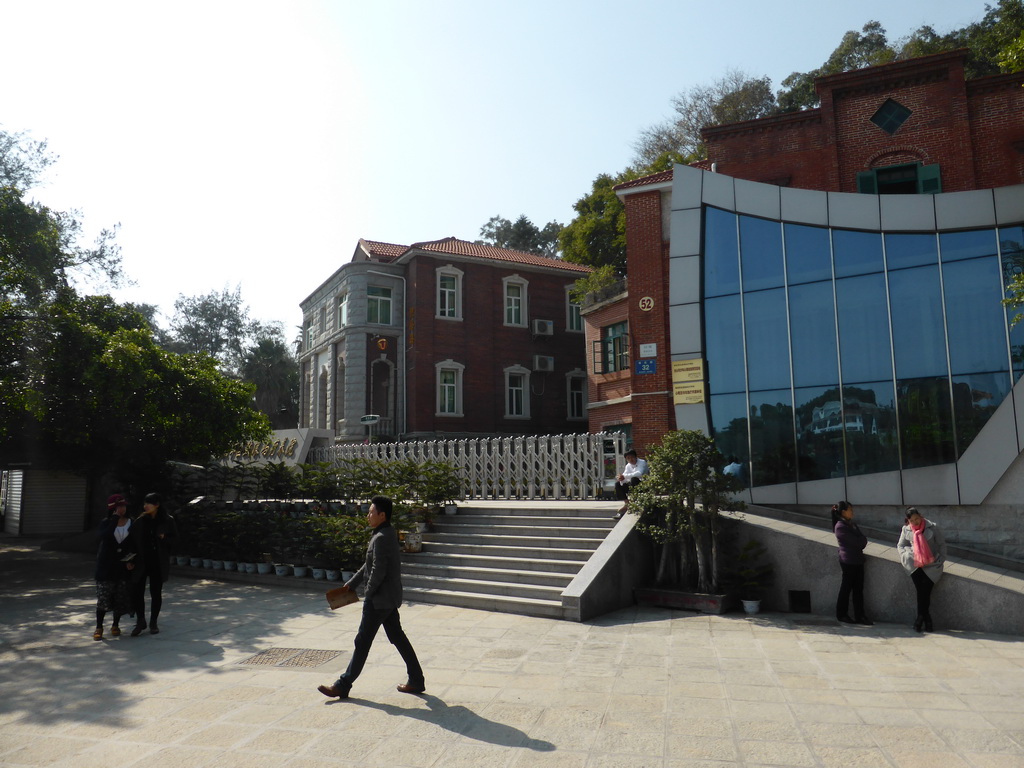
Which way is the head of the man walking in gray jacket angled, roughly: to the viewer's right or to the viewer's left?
to the viewer's left

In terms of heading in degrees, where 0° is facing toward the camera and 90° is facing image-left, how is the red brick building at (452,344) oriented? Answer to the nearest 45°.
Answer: approximately 45°

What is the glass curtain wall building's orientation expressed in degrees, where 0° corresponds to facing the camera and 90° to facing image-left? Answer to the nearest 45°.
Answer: approximately 0°

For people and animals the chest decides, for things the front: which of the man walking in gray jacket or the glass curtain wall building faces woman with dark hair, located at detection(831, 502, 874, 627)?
the glass curtain wall building

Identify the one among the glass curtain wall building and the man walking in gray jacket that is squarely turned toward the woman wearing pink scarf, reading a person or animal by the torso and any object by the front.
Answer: the glass curtain wall building

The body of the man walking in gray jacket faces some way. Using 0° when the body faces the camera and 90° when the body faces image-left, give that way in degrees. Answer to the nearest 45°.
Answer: approximately 90°

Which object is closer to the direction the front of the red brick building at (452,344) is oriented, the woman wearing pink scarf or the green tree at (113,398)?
the green tree
